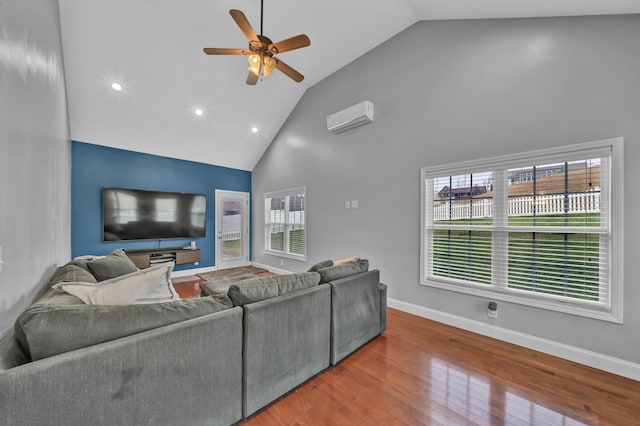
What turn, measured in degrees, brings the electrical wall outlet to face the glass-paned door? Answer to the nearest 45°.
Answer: approximately 90° to its right

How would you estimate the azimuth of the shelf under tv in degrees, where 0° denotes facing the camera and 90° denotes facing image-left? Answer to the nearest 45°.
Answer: approximately 0°

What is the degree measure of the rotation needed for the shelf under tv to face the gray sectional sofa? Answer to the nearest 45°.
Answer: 0° — it already faces it

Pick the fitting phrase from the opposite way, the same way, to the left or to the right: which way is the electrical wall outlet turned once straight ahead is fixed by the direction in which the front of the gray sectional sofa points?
to the left

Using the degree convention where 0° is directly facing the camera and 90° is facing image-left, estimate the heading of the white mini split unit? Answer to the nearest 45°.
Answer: approximately 45°

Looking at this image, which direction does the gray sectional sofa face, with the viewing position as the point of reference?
facing away from the viewer and to the left of the viewer

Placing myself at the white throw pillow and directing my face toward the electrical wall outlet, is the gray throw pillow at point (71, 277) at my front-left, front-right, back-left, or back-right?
back-left

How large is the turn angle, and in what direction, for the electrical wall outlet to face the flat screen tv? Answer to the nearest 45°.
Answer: approximately 90° to its right

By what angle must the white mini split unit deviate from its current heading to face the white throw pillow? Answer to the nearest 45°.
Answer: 0° — it already faces it

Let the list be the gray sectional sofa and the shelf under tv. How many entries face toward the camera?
1

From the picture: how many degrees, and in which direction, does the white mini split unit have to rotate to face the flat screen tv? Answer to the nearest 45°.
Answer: approximately 45° to its right
